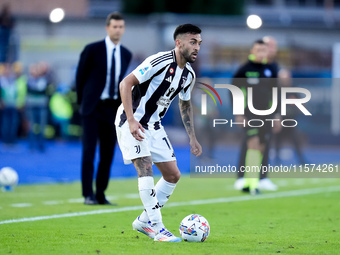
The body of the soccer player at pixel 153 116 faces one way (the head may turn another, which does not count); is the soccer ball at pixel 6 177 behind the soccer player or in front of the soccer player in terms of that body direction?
behind

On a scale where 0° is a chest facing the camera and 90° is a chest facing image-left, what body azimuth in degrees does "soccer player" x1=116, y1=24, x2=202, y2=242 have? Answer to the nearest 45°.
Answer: approximately 315°

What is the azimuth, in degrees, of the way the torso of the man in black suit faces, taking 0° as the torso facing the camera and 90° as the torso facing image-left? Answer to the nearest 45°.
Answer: approximately 315°

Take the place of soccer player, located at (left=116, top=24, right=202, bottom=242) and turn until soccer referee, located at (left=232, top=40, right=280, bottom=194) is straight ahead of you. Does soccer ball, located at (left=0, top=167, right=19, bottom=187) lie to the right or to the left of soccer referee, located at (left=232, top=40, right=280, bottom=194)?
left

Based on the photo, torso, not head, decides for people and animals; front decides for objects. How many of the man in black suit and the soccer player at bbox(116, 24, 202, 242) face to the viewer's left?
0

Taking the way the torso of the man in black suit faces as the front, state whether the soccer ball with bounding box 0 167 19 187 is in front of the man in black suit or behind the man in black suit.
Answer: behind

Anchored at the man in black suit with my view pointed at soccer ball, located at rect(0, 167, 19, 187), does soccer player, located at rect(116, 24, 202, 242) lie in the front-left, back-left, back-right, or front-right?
back-left

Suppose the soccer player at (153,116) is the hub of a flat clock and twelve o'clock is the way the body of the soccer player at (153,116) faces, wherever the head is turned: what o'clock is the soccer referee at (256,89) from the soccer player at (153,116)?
the soccer referee at (256,89) is roughly at 8 o'clock from the soccer player at (153,116).

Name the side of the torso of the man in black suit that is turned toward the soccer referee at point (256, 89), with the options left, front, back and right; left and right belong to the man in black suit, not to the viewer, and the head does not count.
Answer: left
